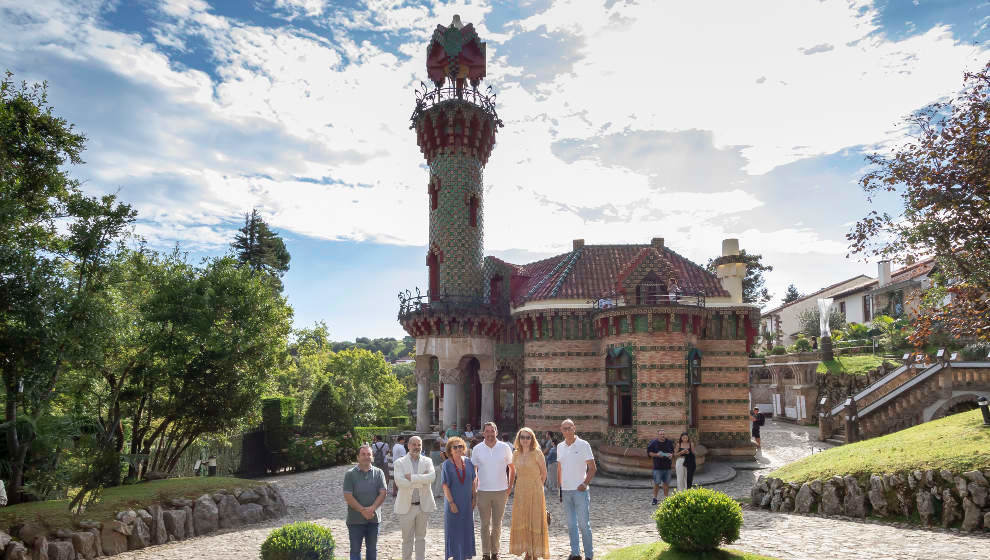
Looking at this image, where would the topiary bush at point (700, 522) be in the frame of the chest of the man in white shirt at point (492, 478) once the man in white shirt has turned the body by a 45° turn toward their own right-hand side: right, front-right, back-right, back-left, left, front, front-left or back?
back-left

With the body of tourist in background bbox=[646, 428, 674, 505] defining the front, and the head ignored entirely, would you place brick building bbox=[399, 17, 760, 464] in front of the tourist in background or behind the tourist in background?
behind

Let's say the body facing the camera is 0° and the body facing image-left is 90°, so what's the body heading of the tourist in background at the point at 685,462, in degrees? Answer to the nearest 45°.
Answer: approximately 0°

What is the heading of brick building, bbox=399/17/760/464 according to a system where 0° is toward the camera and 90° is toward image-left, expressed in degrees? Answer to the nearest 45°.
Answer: approximately 45°

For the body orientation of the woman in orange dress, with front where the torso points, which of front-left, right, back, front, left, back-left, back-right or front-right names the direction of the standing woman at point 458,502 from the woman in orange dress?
right

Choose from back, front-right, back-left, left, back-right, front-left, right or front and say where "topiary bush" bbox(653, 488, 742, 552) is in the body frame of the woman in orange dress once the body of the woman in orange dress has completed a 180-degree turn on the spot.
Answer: right

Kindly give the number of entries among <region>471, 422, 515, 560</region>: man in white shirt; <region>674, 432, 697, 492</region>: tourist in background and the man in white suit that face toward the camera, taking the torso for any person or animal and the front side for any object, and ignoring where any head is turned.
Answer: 3

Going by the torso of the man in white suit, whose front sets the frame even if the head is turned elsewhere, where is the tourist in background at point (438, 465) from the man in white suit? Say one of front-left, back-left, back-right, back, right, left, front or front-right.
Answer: back
